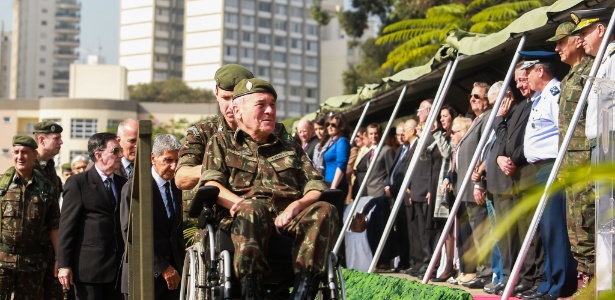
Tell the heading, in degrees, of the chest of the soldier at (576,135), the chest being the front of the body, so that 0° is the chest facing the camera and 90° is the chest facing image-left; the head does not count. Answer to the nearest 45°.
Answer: approximately 45°

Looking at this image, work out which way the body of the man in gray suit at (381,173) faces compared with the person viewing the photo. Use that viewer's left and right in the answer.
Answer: facing the viewer and to the left of the viewer

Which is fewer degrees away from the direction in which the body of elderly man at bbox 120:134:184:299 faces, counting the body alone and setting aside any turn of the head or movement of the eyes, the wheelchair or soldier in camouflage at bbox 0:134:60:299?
the wheelchair

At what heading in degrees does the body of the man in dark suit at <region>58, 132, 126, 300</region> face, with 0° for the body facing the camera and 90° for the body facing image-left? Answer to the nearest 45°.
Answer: approximately 315°

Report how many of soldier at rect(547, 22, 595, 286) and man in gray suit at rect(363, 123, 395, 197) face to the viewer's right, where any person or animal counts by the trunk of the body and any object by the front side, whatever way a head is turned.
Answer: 0

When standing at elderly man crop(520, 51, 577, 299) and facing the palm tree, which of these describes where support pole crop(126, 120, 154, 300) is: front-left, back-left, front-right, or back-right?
back-left

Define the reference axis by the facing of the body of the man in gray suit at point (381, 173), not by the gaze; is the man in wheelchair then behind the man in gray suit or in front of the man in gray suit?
in front

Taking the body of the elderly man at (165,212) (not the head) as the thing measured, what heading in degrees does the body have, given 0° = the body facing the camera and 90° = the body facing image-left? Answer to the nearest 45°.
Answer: approximately 315°

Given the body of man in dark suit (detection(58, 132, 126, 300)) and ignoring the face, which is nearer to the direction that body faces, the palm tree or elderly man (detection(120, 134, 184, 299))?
the elderly man

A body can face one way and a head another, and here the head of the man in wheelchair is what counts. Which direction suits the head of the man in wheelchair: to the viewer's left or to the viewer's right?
to the viewer's right

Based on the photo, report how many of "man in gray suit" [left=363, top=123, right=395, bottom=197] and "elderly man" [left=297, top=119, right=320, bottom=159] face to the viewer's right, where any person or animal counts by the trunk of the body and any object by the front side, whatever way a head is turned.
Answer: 0

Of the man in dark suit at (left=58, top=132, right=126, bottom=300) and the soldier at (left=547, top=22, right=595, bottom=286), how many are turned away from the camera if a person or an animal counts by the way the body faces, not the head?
0
